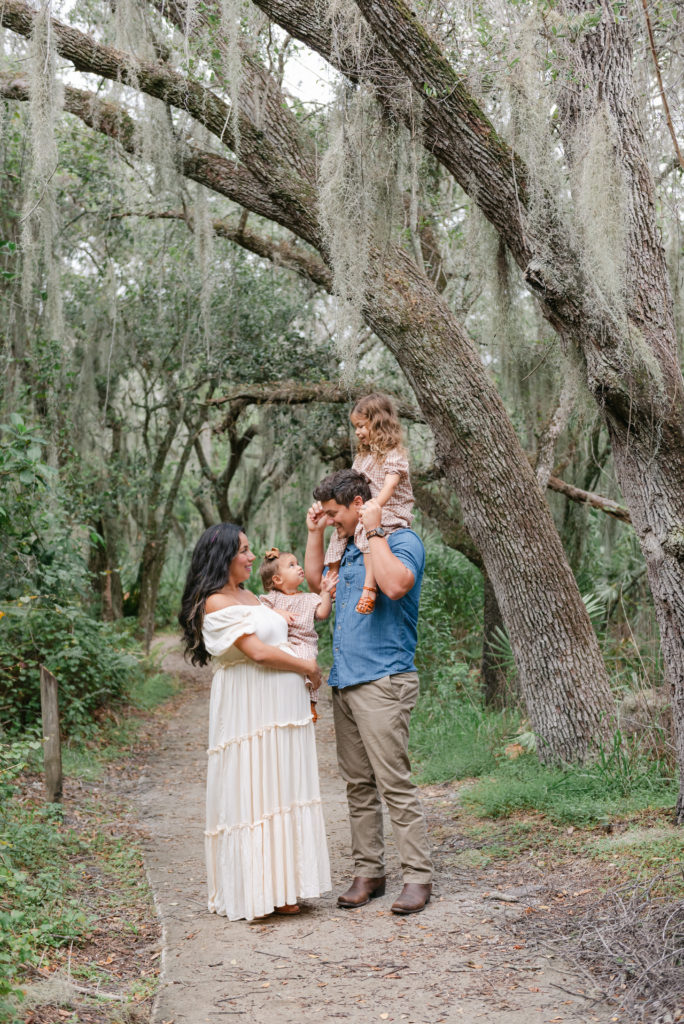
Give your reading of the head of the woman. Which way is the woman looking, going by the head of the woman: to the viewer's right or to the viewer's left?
to the viewer's right

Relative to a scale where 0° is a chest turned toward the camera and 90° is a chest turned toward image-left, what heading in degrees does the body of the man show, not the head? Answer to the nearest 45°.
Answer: approximately 45°

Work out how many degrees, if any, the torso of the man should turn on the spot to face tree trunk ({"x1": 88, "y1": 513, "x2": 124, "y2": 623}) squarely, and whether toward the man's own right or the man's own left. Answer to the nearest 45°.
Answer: approximately 135° to the man's own right

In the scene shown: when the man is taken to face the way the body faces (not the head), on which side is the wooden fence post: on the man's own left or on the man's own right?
on the man's own right

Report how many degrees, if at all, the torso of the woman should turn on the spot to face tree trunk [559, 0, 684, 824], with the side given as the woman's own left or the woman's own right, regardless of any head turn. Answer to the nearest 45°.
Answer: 0° — they already face it

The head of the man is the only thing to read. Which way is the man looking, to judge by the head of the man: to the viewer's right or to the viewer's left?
to the viewer's left

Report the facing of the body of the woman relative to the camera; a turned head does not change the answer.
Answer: to the viewer's right

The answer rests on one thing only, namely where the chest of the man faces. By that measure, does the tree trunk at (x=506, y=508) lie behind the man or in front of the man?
behind

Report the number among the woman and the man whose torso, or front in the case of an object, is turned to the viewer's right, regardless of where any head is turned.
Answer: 1
